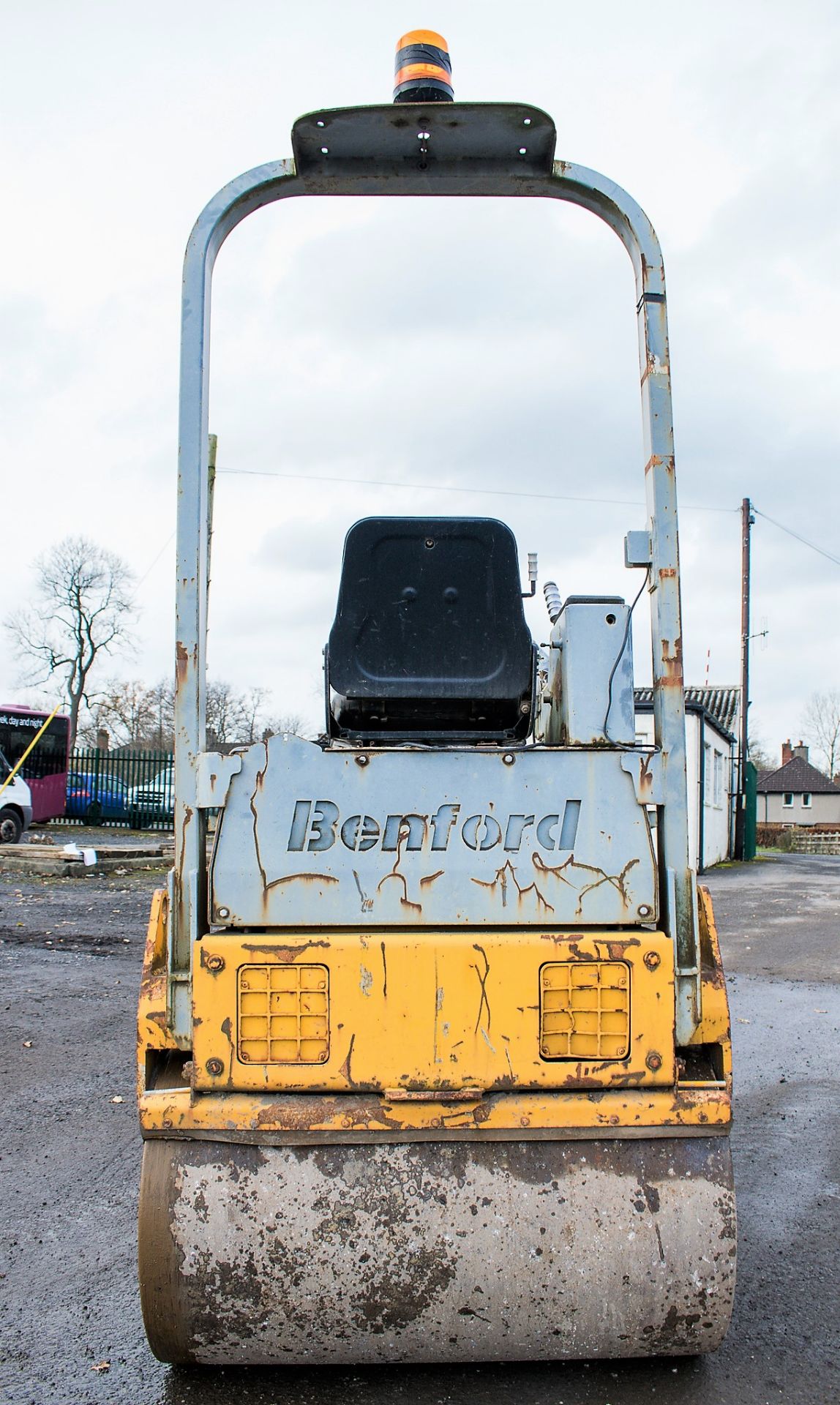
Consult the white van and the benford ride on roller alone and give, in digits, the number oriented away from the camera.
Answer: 1

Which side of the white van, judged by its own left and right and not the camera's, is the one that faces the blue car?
left

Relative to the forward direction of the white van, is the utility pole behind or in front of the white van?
in front

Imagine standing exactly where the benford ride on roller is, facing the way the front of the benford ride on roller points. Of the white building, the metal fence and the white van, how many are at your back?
0

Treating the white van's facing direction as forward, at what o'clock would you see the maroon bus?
The maroon bus is roughly at 9 o'clock from the white van.

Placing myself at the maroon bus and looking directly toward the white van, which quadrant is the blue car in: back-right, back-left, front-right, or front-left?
back-left

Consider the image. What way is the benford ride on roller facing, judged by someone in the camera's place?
facing away from the viewer

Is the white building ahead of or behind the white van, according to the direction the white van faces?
ahead

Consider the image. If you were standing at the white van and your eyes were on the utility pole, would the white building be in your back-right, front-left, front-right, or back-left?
front-right

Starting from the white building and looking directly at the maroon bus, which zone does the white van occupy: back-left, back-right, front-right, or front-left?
front-left

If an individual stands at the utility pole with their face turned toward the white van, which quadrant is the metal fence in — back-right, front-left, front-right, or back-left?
front-right

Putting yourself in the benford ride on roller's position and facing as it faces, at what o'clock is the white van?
The white van is roughly at 11 o'clock from the benford ride on roller.
